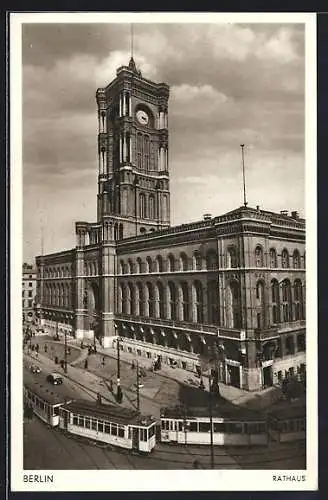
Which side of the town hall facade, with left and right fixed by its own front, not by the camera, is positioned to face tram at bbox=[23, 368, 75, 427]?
front

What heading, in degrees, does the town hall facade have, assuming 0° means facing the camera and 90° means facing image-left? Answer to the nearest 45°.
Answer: approximately 45°

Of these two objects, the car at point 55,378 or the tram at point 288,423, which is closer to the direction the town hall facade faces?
the car

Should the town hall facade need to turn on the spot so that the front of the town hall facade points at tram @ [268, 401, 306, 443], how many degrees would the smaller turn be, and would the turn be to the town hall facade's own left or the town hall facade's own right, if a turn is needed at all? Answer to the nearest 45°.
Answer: approximately 90° to the town hall facade's own left
